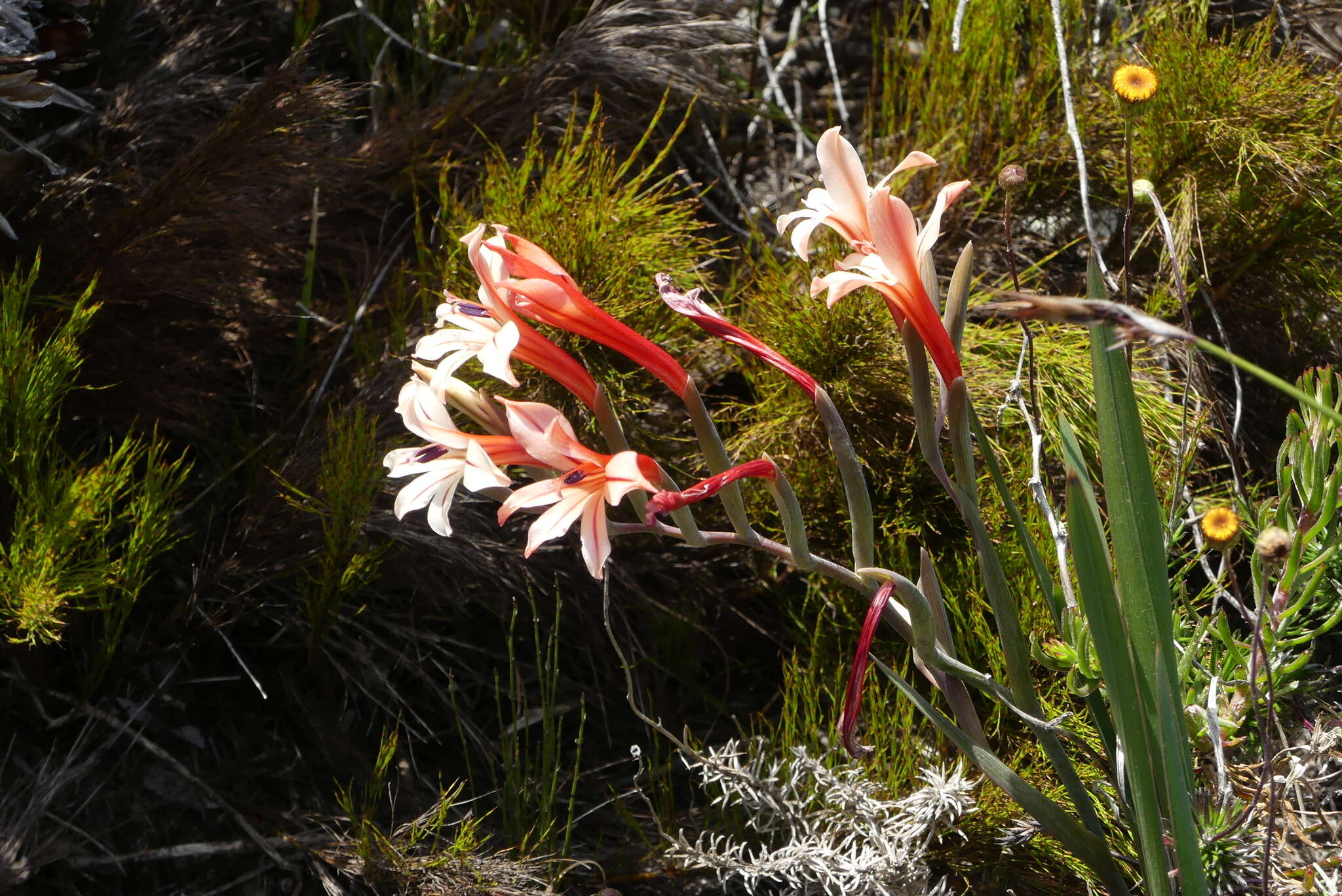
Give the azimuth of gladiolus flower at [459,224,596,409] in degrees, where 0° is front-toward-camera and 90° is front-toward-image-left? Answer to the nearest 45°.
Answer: approximately 90°

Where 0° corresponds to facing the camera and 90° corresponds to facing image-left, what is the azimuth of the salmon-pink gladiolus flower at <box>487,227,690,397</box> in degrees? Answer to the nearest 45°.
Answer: approximately 90°

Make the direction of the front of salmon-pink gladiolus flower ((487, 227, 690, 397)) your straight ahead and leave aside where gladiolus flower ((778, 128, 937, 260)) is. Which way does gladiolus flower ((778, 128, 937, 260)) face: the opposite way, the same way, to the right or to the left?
the same way

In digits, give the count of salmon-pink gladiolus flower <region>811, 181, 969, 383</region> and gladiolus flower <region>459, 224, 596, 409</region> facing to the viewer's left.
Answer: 2

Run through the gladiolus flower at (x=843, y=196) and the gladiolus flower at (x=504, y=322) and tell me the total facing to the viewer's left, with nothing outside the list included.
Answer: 2

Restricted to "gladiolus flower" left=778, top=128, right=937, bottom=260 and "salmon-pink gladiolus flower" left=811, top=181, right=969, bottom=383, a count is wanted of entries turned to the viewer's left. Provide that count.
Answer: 2

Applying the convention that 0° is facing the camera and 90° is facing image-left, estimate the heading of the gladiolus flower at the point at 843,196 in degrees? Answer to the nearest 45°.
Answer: approximately 90°

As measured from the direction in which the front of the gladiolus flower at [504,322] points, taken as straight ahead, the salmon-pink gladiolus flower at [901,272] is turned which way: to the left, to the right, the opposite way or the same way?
the same way

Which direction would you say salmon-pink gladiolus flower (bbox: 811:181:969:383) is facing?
to the viewer's left
